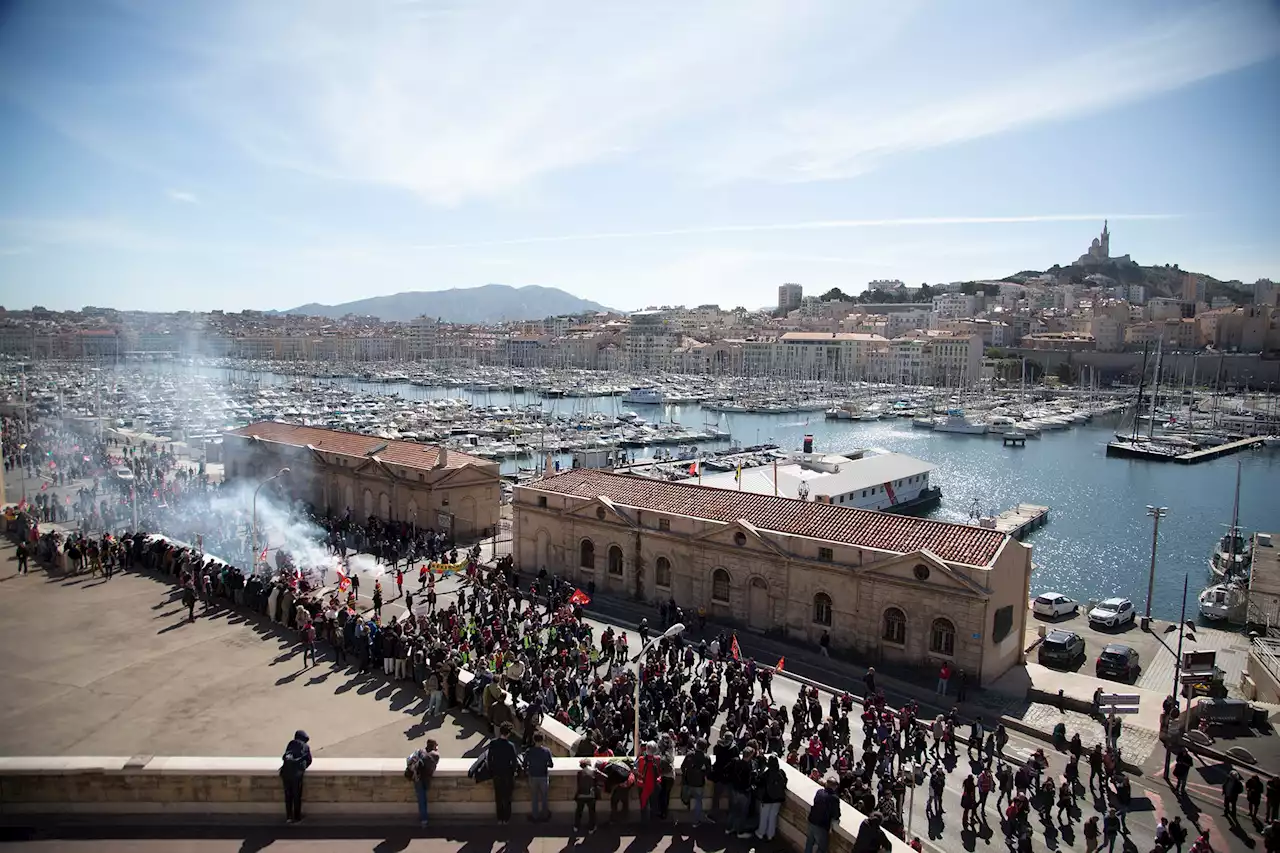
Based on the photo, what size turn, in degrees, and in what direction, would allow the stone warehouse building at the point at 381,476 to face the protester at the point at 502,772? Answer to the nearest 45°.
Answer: approximately 45° to its left

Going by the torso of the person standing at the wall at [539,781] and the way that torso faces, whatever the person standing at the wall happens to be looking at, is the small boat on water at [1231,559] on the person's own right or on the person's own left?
on the person's own right

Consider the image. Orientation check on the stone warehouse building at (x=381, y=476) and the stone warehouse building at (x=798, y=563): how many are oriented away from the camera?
0

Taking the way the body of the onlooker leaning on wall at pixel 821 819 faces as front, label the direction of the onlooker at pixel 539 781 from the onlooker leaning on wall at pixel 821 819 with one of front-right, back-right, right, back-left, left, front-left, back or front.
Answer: back-left

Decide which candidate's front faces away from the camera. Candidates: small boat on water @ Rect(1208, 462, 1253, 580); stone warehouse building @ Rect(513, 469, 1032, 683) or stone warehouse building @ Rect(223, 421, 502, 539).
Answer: the small boat on water

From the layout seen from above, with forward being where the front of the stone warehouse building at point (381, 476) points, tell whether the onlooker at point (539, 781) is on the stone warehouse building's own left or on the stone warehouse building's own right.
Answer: on the stone warehouse building's own left

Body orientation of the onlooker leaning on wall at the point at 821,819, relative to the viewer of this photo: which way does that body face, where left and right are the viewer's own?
facing away from the viewer and to the right of the viewer

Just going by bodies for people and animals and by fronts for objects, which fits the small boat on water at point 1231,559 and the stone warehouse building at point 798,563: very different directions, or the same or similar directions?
very different directions

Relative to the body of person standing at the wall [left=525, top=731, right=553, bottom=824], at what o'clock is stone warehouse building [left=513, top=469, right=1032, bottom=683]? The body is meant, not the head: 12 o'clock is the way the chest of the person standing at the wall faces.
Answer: The stone warehouse building is roughly at 1 o'clock from the person standing at the wall.

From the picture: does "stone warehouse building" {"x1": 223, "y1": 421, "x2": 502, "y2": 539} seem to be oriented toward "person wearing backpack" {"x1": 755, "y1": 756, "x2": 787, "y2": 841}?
no

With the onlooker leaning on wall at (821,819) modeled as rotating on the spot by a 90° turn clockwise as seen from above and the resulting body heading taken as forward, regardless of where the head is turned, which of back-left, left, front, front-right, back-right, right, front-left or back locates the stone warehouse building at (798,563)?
back-left

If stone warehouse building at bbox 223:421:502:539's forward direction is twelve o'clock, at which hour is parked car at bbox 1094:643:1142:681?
The parked car is roughly at 9 o'clock from the stone warehouse building.

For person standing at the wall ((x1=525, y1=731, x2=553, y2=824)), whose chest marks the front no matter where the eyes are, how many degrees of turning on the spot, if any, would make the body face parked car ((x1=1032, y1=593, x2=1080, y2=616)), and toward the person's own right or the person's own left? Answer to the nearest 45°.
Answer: approximately 45° to the person's own right

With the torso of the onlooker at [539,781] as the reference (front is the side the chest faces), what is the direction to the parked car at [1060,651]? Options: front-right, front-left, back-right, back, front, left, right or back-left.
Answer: front-right

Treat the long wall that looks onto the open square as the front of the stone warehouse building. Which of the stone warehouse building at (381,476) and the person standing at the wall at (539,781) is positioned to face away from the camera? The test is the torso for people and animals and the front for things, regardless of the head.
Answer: the person standing at the wall

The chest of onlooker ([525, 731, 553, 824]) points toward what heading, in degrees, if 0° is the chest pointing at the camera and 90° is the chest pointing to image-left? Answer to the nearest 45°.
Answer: approximately 180°

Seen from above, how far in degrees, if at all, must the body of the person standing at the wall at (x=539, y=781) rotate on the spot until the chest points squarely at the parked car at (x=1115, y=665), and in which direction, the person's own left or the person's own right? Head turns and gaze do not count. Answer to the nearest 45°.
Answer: approximately 45° to the person's own right
